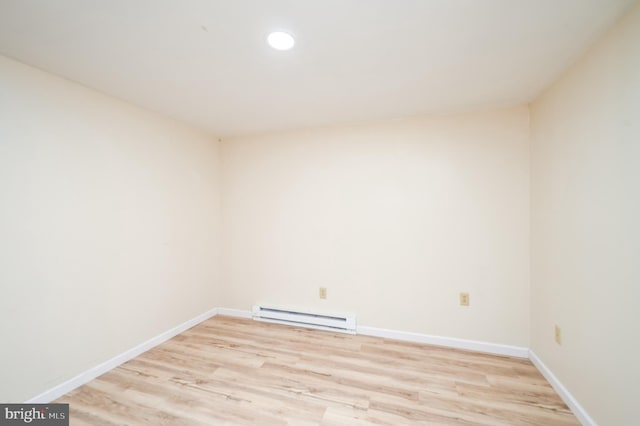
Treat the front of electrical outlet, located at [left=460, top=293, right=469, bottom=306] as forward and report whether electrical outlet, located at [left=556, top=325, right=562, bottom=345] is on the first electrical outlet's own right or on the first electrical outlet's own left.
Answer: on the first electrical outlet's own left

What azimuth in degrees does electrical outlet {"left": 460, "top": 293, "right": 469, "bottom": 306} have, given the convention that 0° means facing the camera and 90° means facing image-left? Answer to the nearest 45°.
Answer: approximately 0°

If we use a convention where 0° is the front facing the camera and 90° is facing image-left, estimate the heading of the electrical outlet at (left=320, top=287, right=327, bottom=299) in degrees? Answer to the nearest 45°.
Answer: approximately 0°

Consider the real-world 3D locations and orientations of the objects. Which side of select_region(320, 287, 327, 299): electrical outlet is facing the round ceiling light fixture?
front

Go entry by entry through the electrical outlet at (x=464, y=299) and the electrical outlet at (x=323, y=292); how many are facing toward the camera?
2
